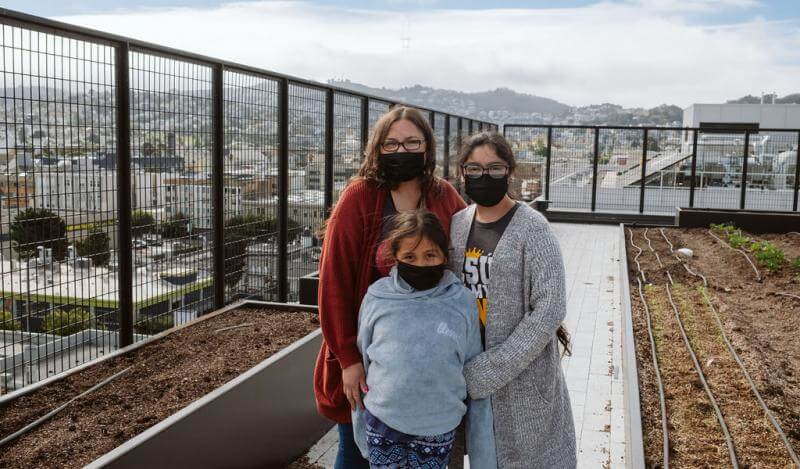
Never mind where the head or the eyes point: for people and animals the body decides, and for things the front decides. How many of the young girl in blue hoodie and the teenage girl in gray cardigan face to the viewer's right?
0

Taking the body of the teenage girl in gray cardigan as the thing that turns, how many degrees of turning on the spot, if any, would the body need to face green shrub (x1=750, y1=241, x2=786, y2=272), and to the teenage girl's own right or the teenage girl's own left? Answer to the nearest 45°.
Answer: approximately 180°

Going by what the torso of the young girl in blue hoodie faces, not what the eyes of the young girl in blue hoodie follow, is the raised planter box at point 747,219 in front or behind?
behind

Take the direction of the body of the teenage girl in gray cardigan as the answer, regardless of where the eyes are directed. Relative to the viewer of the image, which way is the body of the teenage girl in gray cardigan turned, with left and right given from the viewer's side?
facing the viewer and to the left of the viewer

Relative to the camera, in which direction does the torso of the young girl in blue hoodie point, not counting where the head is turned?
toward the camera

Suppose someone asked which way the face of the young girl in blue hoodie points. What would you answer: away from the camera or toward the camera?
toward the camera

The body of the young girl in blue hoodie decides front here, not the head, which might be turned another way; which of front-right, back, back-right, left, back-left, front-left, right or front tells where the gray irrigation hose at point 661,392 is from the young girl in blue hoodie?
back-left

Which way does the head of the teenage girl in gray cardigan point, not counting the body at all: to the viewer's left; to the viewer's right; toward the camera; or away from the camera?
toward the camera

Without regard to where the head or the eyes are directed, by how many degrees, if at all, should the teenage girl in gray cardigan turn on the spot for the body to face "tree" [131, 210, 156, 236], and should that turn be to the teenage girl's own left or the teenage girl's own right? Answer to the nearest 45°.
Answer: approximately 90° to the teenage girl's own right

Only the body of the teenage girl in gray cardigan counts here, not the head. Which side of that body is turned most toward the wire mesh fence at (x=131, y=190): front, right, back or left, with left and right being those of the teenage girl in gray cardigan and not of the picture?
right

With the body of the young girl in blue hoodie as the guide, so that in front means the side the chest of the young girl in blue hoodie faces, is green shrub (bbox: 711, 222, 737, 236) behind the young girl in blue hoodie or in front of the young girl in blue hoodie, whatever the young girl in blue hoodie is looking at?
behind

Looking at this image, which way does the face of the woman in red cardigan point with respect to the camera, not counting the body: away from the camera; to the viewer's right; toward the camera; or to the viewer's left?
toward the camera
